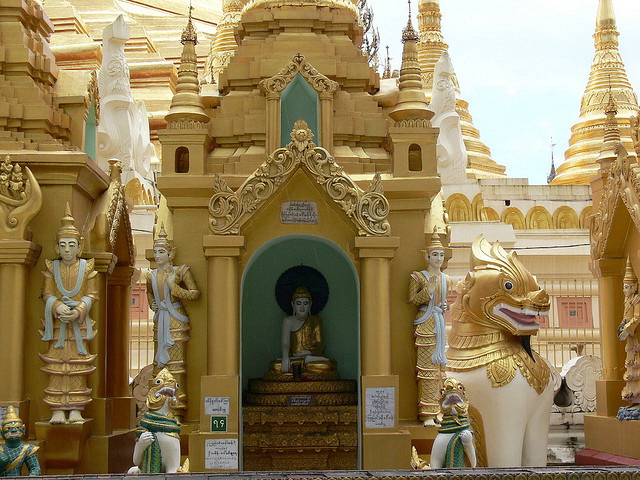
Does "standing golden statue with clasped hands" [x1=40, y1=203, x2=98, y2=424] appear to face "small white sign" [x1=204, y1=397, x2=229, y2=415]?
no

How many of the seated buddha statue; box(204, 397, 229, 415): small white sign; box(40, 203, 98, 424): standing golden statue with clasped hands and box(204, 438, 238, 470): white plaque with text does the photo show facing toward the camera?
4

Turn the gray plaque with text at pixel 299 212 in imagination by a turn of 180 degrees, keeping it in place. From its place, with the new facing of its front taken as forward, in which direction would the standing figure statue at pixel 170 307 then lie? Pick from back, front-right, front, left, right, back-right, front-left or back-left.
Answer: left

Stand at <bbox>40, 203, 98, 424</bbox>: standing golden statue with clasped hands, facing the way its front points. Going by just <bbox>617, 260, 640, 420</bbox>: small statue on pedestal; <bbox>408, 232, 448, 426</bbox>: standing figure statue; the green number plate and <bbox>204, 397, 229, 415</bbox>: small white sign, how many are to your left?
4

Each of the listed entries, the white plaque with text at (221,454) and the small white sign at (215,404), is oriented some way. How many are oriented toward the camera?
2

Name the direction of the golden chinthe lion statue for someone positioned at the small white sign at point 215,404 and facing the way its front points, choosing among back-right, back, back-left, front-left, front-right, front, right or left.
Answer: left

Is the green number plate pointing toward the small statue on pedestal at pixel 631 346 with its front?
no

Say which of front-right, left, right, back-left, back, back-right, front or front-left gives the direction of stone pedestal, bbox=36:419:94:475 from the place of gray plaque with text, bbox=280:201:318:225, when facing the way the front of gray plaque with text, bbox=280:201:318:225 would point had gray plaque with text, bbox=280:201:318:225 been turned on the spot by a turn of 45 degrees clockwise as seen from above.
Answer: front-right

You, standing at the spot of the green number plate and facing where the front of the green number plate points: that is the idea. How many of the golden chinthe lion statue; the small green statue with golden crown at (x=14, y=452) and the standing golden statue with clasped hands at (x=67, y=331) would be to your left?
1

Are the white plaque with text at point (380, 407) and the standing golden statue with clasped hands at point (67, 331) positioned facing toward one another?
no

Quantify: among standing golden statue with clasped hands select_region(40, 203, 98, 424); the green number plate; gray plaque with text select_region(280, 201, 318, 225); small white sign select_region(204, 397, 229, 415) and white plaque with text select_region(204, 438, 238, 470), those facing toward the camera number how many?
5

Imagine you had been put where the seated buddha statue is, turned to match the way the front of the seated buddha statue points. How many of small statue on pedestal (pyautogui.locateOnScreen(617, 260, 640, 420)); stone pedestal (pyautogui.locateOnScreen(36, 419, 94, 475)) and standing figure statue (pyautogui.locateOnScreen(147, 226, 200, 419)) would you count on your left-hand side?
1

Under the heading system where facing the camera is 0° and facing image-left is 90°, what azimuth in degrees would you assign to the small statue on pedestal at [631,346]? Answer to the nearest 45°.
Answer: approximately 45°

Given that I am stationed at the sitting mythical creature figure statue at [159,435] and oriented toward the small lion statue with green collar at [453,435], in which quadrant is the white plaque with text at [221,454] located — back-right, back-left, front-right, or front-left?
front-left

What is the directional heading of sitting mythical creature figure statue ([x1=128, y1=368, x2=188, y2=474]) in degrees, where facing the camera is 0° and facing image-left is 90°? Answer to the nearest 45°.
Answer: approximately 315°

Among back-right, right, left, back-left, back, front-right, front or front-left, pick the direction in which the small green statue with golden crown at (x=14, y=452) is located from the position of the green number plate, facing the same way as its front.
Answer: front-right

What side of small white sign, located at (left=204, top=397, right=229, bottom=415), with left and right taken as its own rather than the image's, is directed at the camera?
front

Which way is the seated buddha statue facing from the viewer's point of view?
toward the camera
